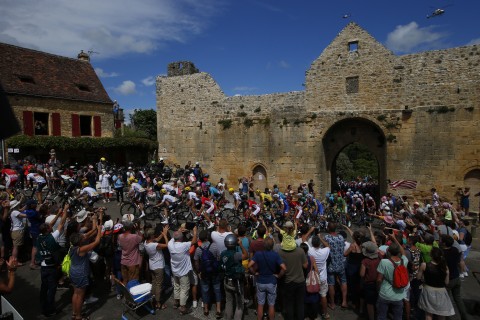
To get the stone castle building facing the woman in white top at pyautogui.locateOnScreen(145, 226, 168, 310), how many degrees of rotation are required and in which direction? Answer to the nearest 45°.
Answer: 0° — it already faces them

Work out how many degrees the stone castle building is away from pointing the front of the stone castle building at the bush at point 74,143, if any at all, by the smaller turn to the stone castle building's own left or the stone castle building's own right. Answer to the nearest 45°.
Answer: approximately 90° to the stone castle building's own right

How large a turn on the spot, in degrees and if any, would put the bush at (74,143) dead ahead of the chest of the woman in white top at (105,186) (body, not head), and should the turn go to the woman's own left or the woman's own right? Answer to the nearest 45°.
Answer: approximately 180°

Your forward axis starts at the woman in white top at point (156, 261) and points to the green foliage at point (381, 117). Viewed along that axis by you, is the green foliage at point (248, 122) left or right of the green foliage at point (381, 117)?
left

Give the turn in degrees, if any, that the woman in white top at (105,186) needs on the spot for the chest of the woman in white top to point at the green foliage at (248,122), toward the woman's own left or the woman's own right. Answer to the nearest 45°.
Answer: approximately 90° to the woman's own left

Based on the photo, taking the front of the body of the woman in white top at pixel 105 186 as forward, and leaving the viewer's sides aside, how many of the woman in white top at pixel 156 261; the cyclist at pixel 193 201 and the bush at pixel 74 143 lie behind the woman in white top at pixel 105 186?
1

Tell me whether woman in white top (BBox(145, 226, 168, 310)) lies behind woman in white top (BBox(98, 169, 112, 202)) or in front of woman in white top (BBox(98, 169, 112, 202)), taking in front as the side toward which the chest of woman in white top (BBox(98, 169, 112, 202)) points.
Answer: in front

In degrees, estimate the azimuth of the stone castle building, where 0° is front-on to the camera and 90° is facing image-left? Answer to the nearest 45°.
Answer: approximately 0°

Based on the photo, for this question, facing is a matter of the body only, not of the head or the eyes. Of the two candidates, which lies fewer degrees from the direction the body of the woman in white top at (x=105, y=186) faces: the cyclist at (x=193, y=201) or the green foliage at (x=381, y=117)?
the cyclist

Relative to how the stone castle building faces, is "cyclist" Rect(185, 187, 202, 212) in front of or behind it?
in front
